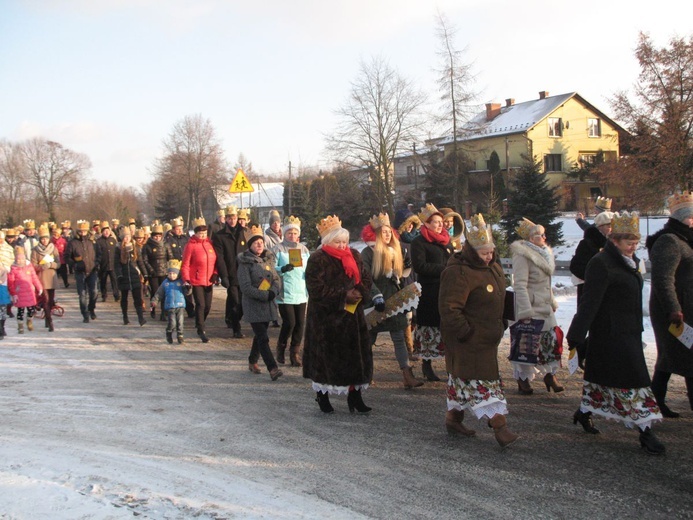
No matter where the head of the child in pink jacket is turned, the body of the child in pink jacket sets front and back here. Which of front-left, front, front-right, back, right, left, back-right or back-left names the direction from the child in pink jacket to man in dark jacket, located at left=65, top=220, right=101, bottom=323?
back-left

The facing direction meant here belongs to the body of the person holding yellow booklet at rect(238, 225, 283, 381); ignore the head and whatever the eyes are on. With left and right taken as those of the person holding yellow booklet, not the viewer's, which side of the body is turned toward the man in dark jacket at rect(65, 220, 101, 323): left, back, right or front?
back

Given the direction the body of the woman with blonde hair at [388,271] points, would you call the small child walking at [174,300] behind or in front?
behind

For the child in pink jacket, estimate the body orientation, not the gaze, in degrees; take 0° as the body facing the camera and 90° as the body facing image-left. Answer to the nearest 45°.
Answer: approximately 0°

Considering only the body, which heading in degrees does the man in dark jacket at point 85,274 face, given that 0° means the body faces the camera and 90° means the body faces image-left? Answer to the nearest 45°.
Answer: approximately 0°

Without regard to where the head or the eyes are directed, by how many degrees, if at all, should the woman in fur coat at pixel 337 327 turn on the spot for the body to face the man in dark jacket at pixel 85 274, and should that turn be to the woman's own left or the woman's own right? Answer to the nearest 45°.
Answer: approximately 180°
